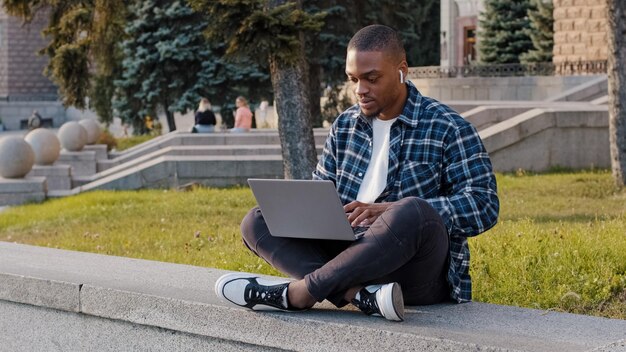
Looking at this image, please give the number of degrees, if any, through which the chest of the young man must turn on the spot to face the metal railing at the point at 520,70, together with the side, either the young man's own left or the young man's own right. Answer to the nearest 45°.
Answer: approximately 135° to the young man's own right

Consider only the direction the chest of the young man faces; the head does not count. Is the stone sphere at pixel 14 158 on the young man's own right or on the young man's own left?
on the young man's own right

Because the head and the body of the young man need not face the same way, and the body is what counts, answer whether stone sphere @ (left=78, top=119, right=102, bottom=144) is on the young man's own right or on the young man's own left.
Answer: on the young man's own right

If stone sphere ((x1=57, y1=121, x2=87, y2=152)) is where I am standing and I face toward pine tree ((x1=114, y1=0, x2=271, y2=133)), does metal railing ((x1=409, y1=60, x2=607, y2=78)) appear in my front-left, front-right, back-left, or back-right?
front-right

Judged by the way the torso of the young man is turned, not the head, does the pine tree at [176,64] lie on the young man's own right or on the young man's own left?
on the young man's own right

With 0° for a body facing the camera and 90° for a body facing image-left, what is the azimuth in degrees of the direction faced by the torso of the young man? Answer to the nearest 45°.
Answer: approximately 45°

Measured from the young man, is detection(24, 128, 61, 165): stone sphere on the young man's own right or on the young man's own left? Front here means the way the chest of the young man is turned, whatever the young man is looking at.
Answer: on the young man's own right

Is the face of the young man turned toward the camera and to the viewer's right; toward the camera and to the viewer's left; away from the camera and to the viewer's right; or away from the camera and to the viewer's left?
toward the camera and to the viewer's left

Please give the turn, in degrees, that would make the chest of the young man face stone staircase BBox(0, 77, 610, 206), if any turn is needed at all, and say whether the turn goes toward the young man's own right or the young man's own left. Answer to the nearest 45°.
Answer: approximately 135° to the young man's own right

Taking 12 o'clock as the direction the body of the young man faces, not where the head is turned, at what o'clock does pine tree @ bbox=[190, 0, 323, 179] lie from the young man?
The pine tree is roughly at 4 o'clock from the young man.
